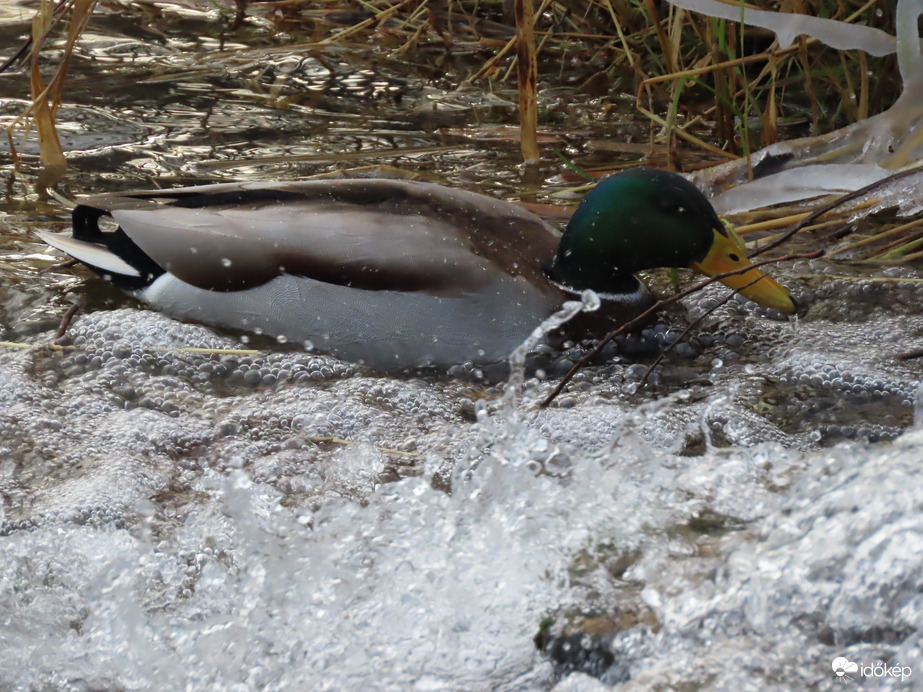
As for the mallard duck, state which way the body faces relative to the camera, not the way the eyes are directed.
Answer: to the viewer's right
